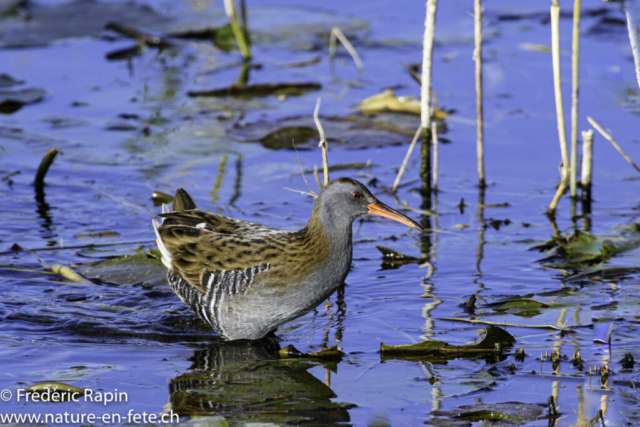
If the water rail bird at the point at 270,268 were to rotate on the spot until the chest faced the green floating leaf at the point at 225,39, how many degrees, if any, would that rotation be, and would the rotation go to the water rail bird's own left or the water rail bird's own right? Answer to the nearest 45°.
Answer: approximately 90° to the water rail bird's own left

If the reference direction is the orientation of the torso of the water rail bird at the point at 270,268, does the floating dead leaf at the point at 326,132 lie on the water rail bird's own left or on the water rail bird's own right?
on the water rail bird's own left

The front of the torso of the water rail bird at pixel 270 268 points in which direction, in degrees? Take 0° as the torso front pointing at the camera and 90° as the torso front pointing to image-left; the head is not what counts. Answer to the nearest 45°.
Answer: approximately 270°

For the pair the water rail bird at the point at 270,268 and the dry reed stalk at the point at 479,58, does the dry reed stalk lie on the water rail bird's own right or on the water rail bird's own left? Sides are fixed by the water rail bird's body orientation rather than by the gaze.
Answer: on the water rail bird's own left

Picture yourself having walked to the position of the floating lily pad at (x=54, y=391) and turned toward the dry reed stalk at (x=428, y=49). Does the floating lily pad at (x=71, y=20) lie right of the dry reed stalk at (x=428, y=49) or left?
left

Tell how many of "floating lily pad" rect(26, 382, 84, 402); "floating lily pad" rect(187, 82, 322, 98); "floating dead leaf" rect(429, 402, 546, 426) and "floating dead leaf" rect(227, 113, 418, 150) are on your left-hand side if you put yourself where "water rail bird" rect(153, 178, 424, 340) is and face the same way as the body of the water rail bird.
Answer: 2

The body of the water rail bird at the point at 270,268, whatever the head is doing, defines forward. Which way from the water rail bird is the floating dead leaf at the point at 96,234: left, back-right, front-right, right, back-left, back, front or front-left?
back-left

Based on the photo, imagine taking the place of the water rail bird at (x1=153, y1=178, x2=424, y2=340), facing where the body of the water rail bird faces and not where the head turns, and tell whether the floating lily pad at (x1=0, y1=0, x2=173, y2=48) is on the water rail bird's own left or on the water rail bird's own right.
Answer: on the water rail bird's own left

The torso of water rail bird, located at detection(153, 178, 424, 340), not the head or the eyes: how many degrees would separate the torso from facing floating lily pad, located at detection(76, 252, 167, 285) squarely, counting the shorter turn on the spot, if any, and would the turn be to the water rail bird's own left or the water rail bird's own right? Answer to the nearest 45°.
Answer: approximately 135° to the water rail bird's own left

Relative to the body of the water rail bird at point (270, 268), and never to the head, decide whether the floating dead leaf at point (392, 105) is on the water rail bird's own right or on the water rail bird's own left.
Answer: on the water rail bird's own left

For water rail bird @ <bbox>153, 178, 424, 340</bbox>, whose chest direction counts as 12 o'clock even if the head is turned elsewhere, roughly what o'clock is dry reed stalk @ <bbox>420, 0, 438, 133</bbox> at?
The dry reed stalk is roughly at 10 o'clock from the water rail bird.

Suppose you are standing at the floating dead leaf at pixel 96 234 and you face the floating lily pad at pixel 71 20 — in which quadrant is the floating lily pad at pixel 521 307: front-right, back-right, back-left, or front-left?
back-right

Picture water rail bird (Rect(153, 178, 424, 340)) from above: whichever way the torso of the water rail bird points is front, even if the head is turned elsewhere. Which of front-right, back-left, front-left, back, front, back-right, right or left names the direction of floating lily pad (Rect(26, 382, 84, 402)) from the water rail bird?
back-right

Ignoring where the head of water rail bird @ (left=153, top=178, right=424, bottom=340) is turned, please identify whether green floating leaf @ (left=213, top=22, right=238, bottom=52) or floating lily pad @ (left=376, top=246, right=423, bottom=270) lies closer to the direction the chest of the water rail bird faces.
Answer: the floating lily pad

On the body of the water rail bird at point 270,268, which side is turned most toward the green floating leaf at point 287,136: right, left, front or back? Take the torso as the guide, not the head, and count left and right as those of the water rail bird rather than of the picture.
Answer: left
